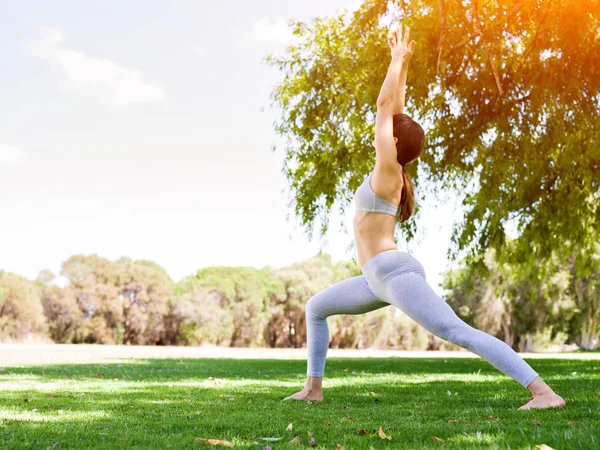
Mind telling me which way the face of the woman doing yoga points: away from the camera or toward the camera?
away from the camera

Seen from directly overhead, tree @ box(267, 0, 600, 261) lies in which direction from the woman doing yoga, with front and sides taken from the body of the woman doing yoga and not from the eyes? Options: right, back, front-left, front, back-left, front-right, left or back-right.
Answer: right

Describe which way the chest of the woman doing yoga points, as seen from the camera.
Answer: to the viewer's left

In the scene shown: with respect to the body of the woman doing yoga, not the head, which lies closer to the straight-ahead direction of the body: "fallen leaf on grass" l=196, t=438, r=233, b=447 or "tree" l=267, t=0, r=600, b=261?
the fallen leaf on grass

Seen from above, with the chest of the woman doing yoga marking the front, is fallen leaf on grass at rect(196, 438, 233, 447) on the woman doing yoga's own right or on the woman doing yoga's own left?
on the woman doing yoga's own left
